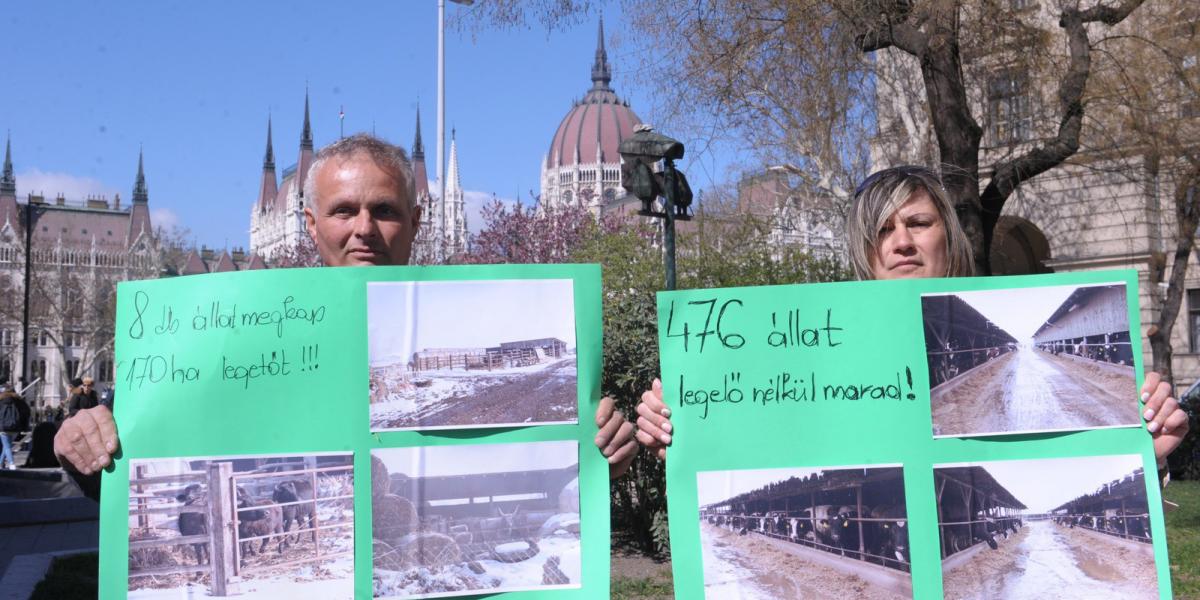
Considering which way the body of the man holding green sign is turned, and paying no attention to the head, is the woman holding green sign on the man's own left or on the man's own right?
on the man's own left

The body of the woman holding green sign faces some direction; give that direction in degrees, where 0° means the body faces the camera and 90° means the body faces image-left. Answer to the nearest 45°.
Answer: approximately 0°

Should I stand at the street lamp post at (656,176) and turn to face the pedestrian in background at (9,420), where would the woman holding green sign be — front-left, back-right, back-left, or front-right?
back-left

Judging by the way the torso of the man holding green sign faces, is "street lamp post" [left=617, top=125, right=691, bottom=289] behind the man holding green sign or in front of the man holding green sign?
behind

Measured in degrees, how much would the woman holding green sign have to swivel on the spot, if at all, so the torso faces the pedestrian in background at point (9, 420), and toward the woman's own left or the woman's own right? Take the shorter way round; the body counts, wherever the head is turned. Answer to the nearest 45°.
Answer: approximately 135° to the woman's own right

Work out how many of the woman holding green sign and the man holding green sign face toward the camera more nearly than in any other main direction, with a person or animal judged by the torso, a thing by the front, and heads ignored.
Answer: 2

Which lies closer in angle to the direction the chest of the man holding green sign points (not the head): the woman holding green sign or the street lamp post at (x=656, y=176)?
the woman holding green sign

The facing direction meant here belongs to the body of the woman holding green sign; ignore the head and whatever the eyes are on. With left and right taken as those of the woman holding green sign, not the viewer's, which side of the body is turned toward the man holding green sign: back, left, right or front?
right

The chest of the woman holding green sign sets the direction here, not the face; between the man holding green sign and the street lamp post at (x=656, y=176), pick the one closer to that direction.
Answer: the man holding green sign
